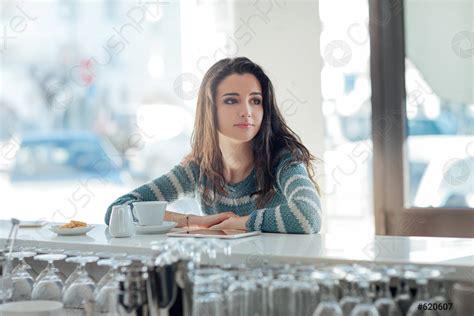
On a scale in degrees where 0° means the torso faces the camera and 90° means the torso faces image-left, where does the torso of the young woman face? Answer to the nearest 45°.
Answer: approximately 0°

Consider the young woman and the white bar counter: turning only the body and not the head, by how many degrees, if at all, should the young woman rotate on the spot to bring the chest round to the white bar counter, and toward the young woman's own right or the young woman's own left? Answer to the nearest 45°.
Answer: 0° — they already face it

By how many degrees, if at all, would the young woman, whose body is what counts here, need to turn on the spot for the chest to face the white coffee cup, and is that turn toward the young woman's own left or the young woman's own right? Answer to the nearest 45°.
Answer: approximately 45° to the young woman's own right

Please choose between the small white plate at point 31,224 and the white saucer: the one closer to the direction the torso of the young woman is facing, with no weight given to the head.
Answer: the white saucer

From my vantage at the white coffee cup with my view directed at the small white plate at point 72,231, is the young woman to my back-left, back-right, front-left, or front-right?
back-right

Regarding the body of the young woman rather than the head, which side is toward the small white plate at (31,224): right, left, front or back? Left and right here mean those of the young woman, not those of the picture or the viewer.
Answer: right

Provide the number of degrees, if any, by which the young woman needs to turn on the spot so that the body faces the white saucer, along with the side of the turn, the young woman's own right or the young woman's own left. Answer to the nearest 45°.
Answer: approximately 45° to the young woman's own right
